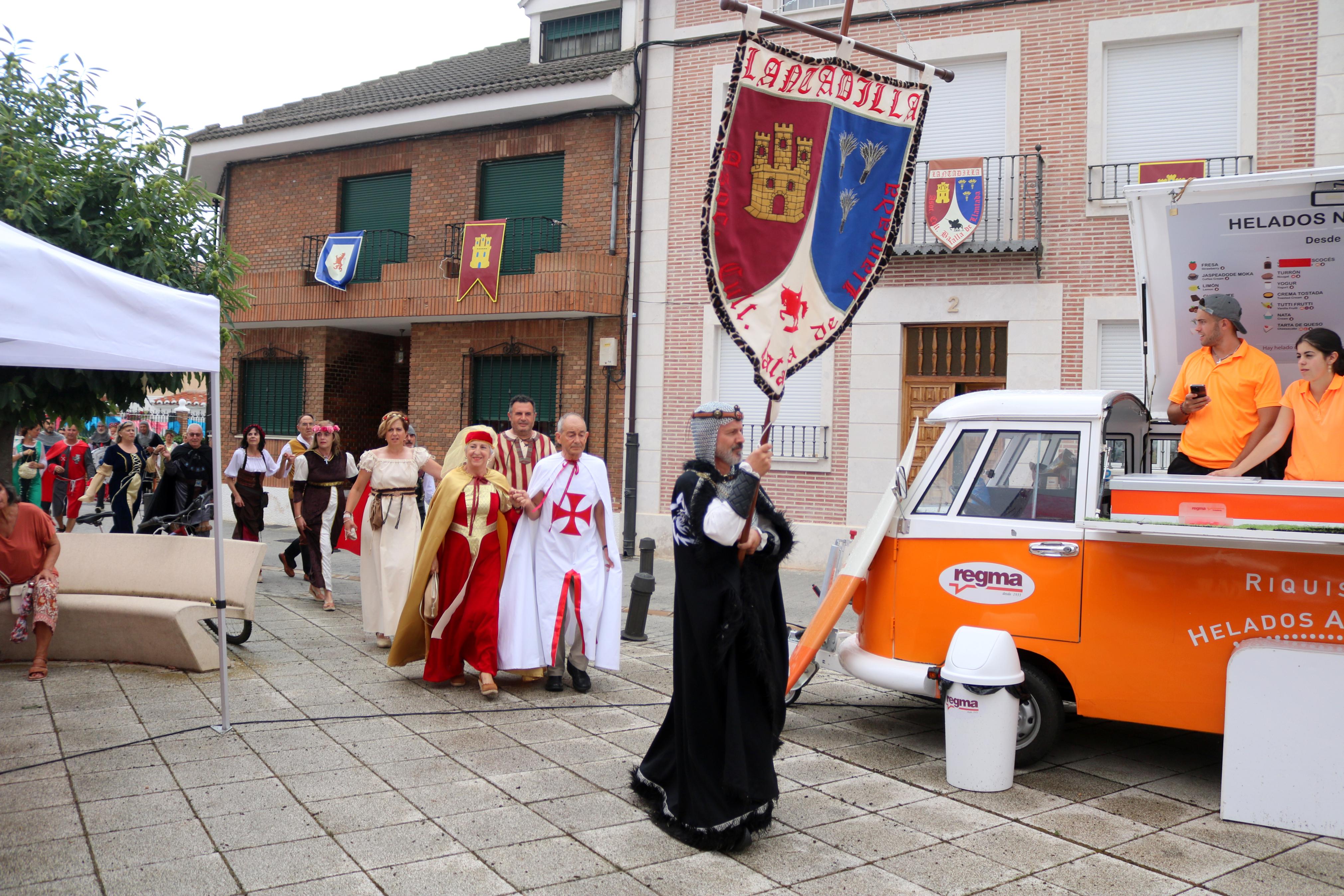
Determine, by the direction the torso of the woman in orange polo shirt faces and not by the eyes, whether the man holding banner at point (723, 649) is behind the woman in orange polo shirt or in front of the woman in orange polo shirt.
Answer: in front

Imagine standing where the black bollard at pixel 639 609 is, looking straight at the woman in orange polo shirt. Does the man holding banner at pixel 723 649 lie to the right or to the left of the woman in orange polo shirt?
right

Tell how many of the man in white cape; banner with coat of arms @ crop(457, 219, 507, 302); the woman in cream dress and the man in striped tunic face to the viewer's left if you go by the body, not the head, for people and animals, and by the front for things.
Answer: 0

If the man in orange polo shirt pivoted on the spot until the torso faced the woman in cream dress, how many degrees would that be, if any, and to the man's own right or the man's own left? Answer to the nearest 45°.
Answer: approximately 45° to the man's own right

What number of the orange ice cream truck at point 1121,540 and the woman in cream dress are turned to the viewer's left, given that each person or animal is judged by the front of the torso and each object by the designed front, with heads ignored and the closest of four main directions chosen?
1

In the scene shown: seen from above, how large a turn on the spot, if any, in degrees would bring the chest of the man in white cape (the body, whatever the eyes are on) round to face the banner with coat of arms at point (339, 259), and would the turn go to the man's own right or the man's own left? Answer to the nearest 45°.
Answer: approximately 180°

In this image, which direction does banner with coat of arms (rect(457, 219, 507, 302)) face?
toward the camera

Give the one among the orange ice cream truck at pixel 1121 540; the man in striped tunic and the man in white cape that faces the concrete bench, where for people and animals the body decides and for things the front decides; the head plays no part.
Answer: the orange ice cream truck

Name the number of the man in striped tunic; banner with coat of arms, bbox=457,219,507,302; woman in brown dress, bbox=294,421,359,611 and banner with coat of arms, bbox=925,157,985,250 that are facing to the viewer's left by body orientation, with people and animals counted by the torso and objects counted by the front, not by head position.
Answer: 0

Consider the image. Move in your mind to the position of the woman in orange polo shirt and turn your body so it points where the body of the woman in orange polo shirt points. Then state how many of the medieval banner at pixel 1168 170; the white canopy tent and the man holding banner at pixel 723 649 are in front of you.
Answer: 2

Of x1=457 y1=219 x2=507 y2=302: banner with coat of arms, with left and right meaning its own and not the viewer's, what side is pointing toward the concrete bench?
front

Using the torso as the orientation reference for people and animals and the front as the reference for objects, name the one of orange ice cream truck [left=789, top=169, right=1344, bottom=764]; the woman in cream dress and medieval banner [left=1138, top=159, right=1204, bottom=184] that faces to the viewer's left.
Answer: the orange ice cream truck

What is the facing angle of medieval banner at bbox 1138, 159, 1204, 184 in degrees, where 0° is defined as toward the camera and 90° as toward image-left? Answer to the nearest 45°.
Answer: approximately 0°

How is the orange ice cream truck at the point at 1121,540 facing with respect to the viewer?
to the viewer's left

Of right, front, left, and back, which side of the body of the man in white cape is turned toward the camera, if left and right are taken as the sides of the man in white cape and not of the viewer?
front

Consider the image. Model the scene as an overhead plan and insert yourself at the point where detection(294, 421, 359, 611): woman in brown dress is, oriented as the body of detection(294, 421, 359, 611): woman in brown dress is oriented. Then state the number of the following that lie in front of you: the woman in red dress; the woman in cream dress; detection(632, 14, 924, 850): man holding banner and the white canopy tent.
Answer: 4

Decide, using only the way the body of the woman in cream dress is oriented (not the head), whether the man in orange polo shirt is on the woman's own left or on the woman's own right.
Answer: on the woman's own left
